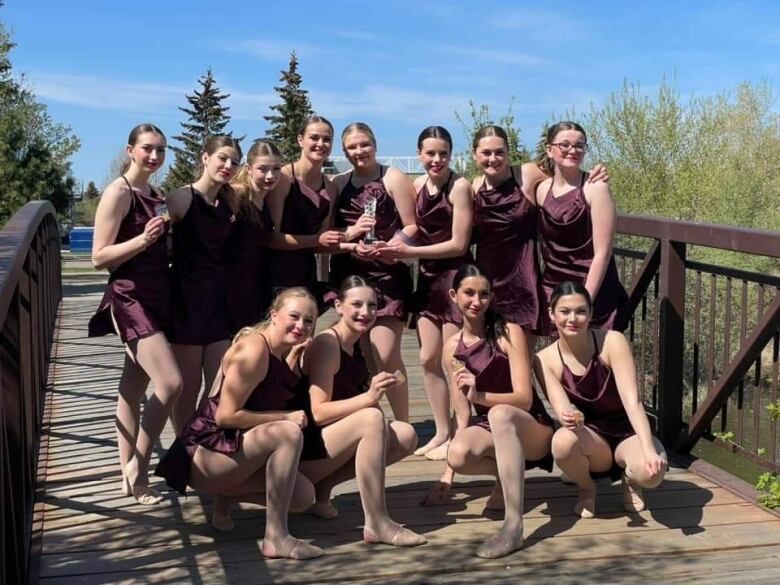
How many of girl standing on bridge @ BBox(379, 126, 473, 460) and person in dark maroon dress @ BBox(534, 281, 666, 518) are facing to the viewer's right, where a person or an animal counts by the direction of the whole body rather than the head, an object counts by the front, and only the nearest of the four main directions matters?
0

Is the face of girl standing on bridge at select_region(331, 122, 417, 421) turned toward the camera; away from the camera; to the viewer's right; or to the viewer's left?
toward the camera

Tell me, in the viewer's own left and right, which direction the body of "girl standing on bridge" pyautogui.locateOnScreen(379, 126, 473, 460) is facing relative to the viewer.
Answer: facing the viewer and to the left of the viewer

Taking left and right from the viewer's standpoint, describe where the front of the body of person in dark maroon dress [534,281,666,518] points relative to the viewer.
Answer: facing the viewer

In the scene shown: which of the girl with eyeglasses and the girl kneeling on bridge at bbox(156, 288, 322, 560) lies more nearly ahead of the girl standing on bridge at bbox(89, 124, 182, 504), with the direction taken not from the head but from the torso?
the girl kneeling on bridge

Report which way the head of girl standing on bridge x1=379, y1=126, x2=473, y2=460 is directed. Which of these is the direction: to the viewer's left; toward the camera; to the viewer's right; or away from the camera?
toward the camera

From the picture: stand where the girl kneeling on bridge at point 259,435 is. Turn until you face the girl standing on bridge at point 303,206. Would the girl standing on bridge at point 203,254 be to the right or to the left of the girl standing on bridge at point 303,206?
left

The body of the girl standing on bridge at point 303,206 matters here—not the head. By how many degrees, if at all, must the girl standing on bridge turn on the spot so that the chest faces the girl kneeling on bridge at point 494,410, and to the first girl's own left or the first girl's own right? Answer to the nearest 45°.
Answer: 0° — they already face them

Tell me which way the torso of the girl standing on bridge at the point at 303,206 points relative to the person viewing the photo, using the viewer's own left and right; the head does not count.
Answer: facing the viewer and to the right of the viewer

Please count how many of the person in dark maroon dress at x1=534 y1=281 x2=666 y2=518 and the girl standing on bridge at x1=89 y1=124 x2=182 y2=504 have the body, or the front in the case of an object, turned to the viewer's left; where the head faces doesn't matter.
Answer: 0

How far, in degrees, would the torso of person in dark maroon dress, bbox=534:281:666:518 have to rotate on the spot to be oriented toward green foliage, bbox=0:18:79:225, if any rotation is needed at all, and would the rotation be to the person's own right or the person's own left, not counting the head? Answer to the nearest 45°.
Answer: approximately 135° to the person's own right

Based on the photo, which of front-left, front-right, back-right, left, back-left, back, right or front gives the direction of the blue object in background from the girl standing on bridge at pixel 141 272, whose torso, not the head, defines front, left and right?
back-left

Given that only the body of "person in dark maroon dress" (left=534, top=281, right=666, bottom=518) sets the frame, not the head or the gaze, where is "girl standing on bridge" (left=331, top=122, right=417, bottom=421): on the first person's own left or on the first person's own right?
on the first person's own right

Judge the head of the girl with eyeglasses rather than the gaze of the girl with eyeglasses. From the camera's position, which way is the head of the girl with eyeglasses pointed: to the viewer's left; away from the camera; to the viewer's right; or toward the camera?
toward the camera
